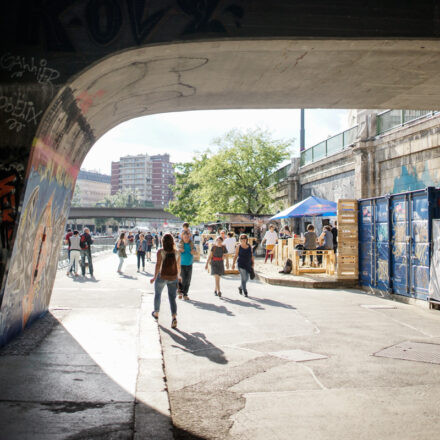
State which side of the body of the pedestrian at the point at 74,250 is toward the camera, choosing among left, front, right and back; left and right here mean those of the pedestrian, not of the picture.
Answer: back

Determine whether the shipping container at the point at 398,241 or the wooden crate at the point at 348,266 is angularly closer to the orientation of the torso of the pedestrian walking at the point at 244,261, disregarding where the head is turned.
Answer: the shipping container

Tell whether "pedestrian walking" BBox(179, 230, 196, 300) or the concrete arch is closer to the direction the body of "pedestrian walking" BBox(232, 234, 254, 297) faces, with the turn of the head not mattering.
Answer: the concrete arch

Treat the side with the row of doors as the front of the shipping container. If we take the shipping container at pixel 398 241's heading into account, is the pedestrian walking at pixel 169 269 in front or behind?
in front

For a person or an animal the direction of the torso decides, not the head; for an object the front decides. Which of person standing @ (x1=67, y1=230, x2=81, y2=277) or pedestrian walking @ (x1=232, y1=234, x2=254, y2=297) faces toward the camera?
pedestrian walking @ (x1=232, y1=234, x2=254, y2=297)

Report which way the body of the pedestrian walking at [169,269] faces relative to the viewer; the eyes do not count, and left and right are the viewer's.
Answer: facing away from the viewer

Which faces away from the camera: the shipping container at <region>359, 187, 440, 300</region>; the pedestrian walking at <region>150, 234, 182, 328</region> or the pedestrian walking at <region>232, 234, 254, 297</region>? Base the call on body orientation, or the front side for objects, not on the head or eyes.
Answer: the pedestrian walking at <region>150, 234, 182, 328</region>

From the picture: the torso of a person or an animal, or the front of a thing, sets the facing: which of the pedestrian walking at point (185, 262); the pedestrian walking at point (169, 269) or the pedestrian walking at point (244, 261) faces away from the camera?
the pedestrian walking at point (169, 269)

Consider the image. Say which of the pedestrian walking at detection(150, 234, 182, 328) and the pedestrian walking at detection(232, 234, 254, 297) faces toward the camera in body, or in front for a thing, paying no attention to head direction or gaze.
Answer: the pedestrian walking at detection(232, 234, 254, 297)

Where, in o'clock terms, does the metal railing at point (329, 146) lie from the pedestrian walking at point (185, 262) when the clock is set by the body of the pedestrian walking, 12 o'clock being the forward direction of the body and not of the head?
The metal railing is roughly at 7 o'clock from the pedestrian walking.

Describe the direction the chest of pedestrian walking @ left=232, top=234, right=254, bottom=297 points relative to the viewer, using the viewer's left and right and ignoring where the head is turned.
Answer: facing the viewer

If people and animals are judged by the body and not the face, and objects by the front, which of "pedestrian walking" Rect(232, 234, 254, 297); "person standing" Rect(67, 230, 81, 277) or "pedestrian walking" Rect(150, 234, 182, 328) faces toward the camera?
"pedestrian walking" Rect(232, 234, 254, 297)
